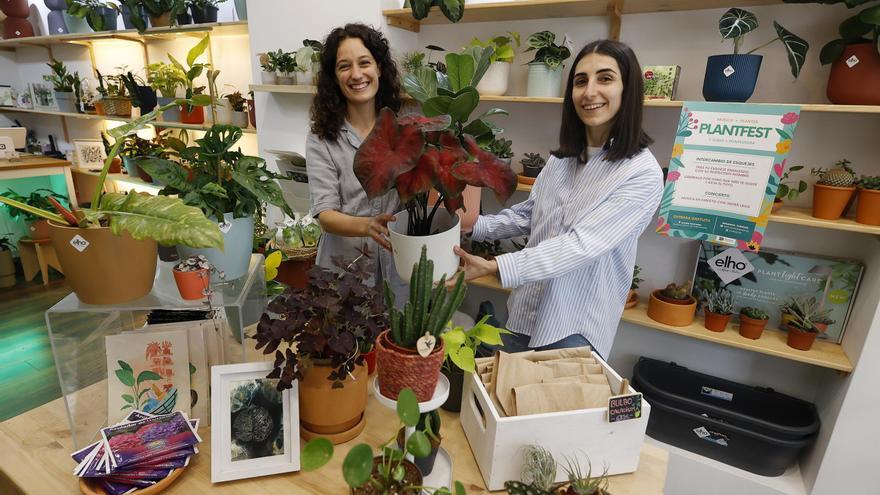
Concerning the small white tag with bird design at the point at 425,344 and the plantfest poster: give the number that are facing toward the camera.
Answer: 2

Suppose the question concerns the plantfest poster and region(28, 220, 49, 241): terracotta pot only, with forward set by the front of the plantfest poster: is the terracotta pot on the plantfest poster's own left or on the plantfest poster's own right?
on the plantfest poster's own right

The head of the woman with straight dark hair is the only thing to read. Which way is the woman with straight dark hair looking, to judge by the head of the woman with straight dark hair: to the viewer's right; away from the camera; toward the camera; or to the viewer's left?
toward the camera

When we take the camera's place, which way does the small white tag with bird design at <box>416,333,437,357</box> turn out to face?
facing the viewer

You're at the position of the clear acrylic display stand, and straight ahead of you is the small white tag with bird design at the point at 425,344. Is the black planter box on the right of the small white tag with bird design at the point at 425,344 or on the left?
left

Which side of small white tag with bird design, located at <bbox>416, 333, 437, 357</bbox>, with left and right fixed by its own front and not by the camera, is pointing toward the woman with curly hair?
back

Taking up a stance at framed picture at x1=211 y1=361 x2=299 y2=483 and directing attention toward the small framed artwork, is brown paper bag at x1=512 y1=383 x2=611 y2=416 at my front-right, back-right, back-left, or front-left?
back-right

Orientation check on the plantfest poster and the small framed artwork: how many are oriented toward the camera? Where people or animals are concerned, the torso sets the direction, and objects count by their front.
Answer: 2

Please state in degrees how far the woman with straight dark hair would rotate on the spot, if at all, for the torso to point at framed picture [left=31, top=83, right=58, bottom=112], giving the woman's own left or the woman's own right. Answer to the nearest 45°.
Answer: approximately 90° to the woman's own right

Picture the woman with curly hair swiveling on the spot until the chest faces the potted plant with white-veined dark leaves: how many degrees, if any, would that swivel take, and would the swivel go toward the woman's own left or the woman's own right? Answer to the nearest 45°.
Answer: approximately 45° to the woman's own left

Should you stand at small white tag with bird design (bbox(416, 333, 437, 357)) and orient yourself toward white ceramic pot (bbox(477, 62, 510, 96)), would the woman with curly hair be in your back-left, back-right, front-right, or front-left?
front-left

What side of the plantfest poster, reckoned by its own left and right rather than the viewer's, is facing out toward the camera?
front

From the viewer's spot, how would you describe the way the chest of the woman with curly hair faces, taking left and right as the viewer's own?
facing the viewer and to the right of the viewer

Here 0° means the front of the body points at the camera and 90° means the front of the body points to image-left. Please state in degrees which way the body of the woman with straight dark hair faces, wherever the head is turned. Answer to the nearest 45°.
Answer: approximately 45°

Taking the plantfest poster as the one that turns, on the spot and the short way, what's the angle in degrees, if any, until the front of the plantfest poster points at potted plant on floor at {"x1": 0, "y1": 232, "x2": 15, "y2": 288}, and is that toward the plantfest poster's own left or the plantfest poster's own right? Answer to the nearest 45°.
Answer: approximately 90° to the plantfest poster's own right

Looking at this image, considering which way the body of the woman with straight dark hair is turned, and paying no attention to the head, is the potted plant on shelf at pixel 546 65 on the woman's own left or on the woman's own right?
on the woman's own right
